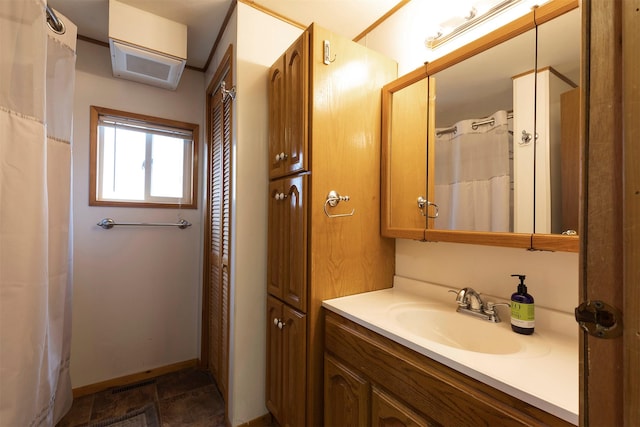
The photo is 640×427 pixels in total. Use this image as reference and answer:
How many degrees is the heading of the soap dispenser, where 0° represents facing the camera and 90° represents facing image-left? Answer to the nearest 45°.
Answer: approximately 45°

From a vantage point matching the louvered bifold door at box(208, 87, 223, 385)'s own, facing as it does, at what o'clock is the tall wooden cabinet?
The tall wooden cabinet is roughly at 8 o'clock from the louvered bifold door.

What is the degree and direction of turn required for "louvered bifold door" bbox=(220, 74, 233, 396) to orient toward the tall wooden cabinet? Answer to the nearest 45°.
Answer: approximately 135° to its left

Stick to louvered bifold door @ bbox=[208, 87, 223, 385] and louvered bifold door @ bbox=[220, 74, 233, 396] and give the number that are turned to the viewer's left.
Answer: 2

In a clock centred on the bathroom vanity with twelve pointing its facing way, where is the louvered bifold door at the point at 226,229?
The louvered bifold door is roughly at 2 o'clock from the bathroom vanity.

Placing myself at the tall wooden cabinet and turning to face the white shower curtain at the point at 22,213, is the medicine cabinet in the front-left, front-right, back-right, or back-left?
back-left

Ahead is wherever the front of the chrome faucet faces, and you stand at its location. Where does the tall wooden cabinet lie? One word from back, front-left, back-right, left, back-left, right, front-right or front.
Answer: front-right
